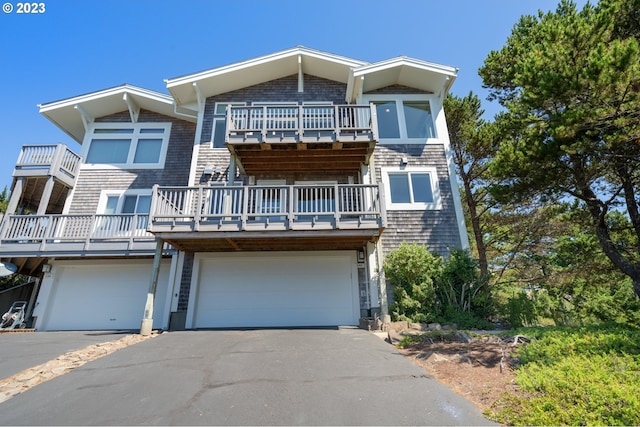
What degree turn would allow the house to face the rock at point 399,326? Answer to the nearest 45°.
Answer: approximately 45° to its left

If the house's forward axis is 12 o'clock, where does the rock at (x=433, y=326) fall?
The rock is roughly at 10 o'clock from the house.

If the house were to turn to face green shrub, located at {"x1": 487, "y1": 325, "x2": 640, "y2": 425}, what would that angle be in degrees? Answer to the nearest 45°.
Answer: approximately 45° to its left

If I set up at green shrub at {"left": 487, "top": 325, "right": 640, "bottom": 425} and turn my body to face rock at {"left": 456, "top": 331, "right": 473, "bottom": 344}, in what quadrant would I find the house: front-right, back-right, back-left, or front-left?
front-left

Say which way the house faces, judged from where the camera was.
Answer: facing the viewer

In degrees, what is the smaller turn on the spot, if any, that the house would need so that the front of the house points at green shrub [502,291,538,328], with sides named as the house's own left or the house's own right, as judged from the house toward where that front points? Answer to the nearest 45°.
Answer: approximately 45° to the house's own left

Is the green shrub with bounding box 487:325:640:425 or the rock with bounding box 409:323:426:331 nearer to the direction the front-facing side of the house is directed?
the green shrub

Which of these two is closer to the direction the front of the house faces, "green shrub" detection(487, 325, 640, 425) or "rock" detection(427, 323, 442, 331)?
the green shrub

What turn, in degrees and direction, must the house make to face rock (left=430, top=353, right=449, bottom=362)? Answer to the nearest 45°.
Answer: approximately 45° to its left
